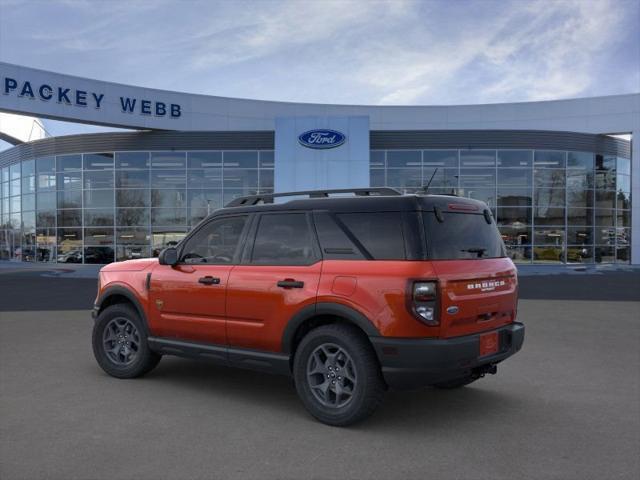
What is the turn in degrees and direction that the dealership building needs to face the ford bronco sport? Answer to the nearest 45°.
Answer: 0° — it already faces it

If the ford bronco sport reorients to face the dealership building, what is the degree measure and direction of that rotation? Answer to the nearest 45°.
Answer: approximately 45° to its right

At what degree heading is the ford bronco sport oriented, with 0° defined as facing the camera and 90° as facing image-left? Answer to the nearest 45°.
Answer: approximately 135°

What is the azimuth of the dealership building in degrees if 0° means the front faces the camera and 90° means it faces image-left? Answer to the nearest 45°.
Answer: approximately 0°

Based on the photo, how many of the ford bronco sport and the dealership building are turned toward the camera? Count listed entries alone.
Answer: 1
